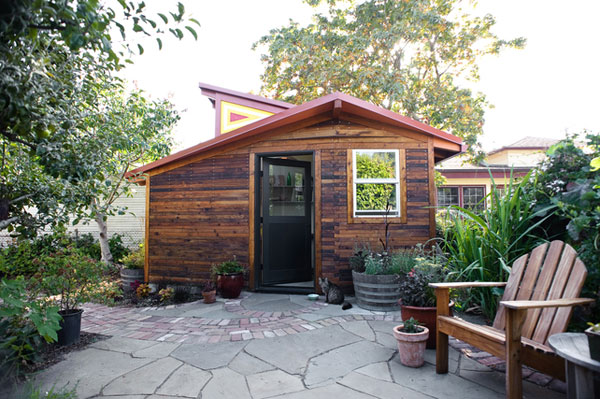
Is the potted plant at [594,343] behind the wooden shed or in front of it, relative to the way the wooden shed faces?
in front

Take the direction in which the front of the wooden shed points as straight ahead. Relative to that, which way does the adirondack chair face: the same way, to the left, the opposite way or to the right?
to the right

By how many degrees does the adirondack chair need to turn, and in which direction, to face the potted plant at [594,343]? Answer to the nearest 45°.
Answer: approximately 45° to its left

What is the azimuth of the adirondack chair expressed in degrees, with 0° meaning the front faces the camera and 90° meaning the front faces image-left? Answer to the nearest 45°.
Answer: approximately 45°

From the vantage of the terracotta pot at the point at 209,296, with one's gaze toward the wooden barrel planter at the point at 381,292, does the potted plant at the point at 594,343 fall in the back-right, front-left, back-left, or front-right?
front-right

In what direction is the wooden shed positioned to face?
toward the camera

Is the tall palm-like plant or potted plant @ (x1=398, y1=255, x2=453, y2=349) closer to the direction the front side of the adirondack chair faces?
the potted plant

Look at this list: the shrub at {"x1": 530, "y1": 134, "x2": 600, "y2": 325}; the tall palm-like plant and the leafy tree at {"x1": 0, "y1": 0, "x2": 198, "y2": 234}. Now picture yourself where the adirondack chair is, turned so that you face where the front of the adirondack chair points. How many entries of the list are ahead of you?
1

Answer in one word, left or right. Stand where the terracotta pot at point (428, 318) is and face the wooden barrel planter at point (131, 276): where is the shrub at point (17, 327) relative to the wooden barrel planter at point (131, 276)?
left

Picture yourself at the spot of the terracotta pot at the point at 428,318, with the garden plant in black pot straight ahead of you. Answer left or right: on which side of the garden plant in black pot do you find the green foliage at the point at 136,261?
right

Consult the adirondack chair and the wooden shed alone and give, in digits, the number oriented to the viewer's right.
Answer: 0

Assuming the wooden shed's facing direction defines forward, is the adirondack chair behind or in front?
in front

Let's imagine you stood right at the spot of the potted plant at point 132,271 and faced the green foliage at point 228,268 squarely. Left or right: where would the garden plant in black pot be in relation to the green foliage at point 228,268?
right
